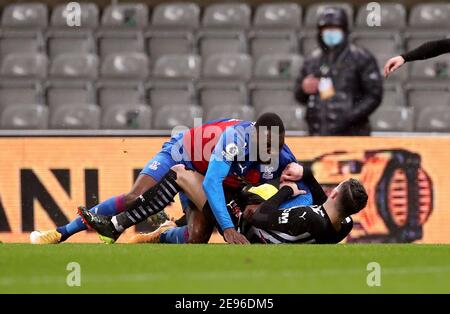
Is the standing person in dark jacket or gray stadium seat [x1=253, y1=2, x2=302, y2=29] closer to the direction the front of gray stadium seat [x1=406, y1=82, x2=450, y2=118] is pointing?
the standing person in dark jacket

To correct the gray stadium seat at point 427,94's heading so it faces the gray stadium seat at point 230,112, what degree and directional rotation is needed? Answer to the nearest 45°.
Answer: approximately 45° to its right

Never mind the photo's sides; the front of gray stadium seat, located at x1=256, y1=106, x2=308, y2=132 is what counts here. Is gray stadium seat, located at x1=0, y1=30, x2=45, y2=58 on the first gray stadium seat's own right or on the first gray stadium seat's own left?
on the first gray stadium seat's own right

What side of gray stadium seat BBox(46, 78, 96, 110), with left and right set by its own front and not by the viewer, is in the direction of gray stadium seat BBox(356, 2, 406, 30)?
left

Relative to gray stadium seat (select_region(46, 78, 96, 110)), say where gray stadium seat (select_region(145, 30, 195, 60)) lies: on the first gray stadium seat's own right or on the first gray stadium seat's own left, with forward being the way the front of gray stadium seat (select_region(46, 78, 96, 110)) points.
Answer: on the first gray stadium seat's own left
